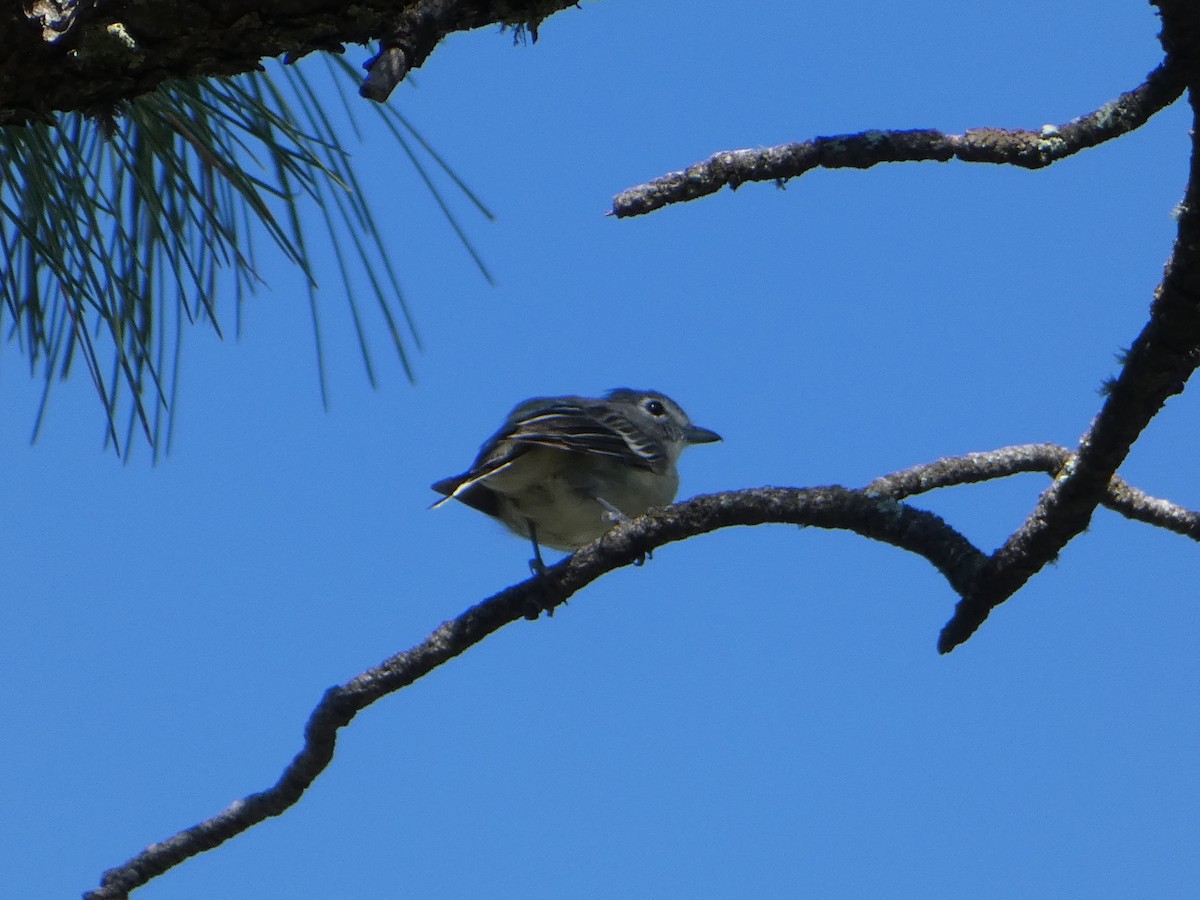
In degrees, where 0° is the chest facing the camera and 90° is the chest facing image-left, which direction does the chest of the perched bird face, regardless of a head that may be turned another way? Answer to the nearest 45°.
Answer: approximately 270°
